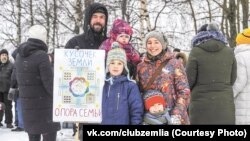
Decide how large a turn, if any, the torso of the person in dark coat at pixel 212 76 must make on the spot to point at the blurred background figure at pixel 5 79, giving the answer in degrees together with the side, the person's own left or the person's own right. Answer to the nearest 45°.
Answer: approximately 45° to the person's own left

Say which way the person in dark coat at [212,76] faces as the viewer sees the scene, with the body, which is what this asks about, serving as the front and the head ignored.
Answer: away from the camera

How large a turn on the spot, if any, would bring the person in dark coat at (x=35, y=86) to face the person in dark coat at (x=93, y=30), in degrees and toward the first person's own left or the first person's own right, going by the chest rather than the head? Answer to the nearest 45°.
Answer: approximately 90° to the first person's own right

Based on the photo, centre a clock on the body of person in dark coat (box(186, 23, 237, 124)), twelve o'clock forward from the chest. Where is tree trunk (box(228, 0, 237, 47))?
The tree trunk is roughly at 12 o'clock from the person in dark coat.

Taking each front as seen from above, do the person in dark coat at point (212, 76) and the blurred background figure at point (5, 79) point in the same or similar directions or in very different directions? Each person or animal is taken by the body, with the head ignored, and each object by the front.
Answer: very different directions

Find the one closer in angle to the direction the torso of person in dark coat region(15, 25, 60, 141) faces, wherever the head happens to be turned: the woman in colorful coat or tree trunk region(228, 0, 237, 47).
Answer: the tree trunk

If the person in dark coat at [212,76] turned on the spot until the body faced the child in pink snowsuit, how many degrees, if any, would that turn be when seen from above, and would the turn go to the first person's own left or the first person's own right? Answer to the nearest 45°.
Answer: approximately 135° to the first person's own left

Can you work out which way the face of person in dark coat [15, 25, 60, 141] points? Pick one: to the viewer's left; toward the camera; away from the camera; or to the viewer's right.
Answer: away from the camera

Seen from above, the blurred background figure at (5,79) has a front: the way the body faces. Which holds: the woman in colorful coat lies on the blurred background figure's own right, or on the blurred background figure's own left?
on the blurred background figure's own left

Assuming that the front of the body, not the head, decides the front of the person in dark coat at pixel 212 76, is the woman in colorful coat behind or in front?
behind

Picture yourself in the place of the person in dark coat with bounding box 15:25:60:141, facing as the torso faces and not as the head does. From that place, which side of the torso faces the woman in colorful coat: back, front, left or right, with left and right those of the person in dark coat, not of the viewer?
right
